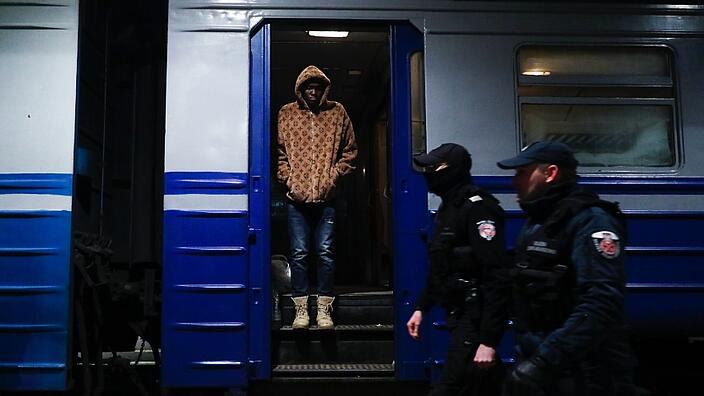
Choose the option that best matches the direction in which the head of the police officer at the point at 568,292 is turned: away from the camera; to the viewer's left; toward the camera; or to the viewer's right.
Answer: to the viewer's left

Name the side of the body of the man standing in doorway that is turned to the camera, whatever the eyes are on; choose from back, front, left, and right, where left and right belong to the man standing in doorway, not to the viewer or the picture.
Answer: front

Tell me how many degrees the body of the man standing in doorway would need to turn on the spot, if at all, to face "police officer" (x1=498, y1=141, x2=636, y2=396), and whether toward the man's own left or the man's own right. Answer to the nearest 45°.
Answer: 0° — they already face them

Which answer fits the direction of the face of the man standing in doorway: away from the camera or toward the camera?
toward the camera

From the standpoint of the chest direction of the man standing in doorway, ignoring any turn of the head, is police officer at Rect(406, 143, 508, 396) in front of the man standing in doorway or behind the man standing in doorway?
in front
